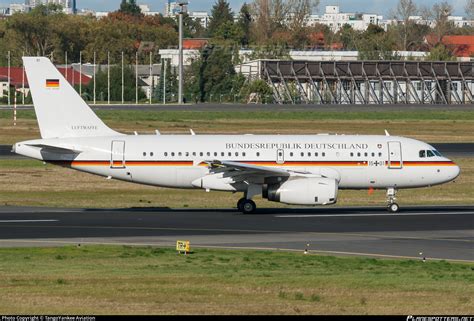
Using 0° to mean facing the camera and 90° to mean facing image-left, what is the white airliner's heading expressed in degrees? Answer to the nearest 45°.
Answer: approximately 270°
